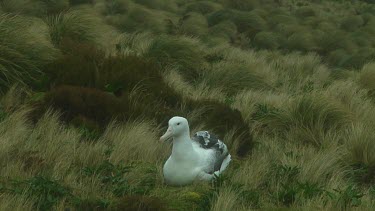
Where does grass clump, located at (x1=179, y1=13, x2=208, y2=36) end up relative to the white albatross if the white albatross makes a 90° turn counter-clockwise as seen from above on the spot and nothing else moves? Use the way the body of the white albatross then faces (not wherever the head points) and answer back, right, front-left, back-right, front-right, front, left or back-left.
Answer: back-left

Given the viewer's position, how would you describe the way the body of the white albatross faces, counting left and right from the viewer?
facing the viewer and to the left of the viewer

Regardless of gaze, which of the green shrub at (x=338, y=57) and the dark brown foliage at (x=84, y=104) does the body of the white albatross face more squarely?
the dark brown foliage

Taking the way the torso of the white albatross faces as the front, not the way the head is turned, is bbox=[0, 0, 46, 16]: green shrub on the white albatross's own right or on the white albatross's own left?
on the white albatross's own right

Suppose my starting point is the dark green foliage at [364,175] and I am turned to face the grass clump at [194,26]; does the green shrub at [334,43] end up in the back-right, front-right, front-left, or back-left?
front-right

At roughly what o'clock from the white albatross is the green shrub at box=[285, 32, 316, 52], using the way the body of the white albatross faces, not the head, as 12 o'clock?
The green shrub is roughly at 5 o'clock from the white albatross.

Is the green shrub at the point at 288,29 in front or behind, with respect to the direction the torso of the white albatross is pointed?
behind

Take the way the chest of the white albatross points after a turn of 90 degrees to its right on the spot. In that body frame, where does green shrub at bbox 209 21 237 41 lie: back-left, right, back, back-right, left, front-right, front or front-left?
front-right

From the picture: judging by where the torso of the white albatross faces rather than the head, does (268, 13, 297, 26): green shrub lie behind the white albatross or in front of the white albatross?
behind

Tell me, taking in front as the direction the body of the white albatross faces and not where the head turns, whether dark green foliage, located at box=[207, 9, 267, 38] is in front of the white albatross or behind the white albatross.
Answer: behind

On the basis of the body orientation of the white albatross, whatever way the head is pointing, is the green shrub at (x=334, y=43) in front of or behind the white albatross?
behind

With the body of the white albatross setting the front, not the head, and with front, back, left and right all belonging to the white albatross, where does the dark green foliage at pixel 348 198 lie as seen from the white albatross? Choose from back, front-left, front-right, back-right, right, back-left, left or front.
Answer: back-left
